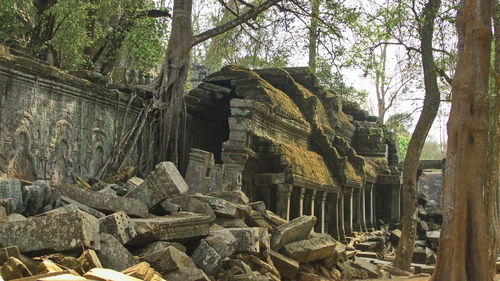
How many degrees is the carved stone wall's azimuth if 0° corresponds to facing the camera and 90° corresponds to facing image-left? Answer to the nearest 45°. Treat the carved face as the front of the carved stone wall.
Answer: approximately 315°

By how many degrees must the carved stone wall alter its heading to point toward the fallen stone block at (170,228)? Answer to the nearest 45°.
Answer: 0° — it already faces it

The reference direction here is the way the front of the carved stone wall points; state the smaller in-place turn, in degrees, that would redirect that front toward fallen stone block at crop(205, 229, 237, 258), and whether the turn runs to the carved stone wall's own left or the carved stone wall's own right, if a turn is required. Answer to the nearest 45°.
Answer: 0° — it already faces it

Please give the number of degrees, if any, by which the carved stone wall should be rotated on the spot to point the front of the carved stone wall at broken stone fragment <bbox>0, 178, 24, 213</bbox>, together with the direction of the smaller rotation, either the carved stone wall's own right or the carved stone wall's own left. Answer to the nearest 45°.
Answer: approximately 45° to the carved stone wall's own right

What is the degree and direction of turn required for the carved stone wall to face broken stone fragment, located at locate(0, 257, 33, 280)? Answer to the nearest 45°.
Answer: approximately 45° to its right

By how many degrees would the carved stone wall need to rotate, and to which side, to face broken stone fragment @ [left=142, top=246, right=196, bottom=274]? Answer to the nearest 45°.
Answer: approximately 45° to its right

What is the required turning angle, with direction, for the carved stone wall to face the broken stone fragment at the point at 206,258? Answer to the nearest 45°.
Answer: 0° — it already faces it
